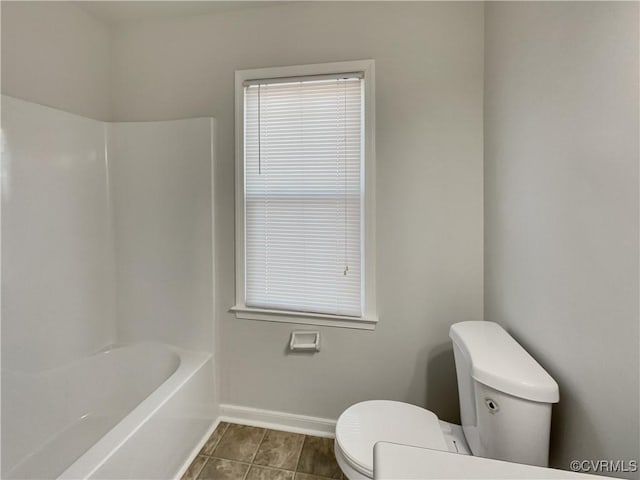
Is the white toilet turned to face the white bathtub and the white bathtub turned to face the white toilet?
yes

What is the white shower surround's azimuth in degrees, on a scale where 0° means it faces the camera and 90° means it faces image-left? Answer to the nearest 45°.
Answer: approximately 315°

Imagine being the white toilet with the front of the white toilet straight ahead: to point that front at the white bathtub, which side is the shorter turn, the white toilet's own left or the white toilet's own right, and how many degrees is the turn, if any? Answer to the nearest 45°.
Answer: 0° — it already faces it

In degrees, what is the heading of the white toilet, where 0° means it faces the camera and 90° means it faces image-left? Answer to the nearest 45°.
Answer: approximately 90°

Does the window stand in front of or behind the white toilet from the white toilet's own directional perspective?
in front

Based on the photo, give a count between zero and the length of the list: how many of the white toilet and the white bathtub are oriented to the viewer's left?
1

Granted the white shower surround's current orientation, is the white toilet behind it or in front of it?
in front

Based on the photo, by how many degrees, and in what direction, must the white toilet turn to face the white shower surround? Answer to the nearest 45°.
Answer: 0° — it already faces it

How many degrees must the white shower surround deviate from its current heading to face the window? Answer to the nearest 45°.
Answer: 0° — it already faces it

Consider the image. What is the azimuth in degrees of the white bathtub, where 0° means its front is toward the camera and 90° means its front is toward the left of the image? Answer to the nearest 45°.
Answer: approximately 315°

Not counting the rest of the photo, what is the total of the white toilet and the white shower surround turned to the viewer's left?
1

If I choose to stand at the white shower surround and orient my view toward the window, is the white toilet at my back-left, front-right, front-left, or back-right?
front-right

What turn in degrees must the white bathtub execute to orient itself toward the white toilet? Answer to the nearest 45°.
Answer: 0° — it already faces it

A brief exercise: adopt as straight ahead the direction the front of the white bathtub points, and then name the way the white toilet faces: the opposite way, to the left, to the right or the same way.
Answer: the opposite way
